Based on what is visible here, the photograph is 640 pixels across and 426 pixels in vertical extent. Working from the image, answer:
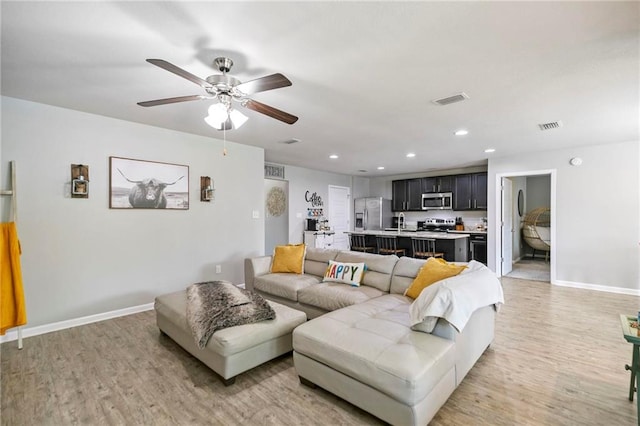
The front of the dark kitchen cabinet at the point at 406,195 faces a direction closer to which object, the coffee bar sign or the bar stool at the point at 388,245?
the bar stool

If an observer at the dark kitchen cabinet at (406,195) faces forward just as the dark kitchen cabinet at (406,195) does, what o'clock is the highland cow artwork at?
The highland cow artwork is roughly at 1 o'clock from the dark kitchen cabinet.

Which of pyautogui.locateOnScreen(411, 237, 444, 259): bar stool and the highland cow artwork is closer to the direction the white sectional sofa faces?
the highland cow artwork

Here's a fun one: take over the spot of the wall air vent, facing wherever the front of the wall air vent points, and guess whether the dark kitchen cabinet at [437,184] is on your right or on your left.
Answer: on your left

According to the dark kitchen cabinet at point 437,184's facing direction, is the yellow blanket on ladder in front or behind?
in front

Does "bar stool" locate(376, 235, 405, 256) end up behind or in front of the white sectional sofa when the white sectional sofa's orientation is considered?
behind

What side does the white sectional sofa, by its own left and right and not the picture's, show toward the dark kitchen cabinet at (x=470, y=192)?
back

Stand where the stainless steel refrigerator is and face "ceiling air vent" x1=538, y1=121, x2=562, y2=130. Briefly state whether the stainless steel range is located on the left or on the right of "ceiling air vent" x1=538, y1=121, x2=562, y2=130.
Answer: left

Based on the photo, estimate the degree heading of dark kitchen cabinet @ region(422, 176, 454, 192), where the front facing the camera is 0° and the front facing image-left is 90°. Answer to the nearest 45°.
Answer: approximately 0°

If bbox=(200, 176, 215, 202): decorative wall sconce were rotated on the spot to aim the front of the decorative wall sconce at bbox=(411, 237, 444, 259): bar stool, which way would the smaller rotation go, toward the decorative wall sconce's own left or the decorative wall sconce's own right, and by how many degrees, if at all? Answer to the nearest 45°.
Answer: approximately 45° to the decorative wall sconce's own left

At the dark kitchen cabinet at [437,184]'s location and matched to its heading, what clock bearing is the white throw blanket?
The white throw blanket is roughly at 12 o'clock from the dark kitchen cabinet.
